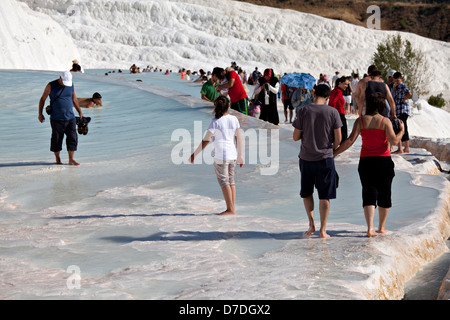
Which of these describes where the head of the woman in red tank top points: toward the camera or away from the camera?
away from the camera

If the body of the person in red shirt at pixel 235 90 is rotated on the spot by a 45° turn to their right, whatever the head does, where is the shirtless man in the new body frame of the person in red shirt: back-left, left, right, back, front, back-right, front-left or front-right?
front

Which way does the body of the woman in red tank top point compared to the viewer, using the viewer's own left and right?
facing away from the viewer

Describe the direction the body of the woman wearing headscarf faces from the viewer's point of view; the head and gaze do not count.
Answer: toward the camera

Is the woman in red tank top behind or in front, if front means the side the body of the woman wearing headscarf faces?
in front

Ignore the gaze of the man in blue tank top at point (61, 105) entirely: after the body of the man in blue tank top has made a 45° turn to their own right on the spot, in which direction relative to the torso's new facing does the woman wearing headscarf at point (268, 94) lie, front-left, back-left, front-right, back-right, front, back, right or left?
back-left

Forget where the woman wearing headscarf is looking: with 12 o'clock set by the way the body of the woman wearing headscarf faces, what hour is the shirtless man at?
The shirtless man is roughly at 4 o'clock from the woman wearing headscarf.

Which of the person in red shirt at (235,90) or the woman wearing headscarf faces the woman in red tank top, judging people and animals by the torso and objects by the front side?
the woman wearing headscarf

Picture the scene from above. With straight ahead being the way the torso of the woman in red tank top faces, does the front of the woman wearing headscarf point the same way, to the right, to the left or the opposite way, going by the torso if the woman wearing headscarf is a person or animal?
the opposite way
